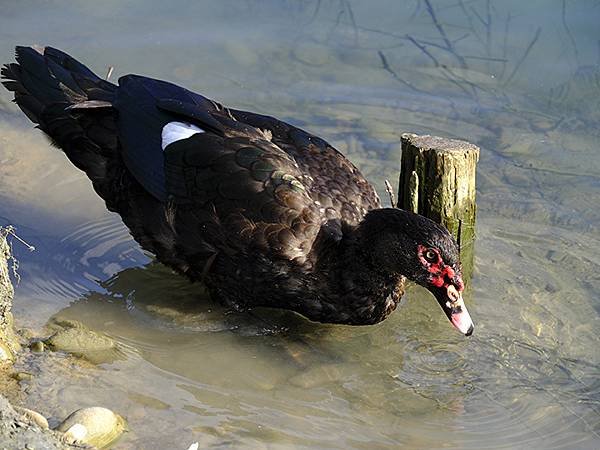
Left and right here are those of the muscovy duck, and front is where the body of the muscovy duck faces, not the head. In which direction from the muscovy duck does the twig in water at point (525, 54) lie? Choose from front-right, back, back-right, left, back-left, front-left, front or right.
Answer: left

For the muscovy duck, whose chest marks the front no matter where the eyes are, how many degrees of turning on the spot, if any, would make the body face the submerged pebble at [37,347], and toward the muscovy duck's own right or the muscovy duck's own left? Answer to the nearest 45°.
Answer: approximately 90° to the muscovy duck's own right

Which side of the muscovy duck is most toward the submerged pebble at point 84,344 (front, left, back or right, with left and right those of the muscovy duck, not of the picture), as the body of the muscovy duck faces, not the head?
right

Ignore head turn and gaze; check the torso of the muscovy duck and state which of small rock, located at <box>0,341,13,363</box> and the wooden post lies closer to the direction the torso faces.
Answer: the wooden post

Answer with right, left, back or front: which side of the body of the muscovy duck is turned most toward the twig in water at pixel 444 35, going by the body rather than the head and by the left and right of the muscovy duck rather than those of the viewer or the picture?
left

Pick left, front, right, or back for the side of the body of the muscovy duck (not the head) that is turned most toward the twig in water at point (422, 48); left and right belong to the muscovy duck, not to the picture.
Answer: left

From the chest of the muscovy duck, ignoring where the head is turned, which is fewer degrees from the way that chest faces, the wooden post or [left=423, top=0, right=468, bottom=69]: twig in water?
the wooden post

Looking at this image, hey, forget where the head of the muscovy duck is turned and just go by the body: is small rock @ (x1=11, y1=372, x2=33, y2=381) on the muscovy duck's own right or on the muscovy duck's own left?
on the muscovy duck's own right

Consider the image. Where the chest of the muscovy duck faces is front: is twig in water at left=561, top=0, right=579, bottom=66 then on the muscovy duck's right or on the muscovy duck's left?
on the muscovy duck's left

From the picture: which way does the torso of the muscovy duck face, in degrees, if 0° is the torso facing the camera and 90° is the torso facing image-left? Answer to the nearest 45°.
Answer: approximately 315°

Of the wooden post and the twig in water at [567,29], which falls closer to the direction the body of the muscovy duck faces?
the wooden post

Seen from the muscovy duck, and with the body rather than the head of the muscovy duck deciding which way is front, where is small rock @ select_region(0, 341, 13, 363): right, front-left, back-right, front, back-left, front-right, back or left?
right

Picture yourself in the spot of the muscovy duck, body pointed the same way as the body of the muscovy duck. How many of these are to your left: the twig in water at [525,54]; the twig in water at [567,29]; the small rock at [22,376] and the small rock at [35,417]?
2

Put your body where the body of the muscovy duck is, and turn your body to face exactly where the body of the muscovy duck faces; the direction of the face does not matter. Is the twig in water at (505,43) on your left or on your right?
on your left

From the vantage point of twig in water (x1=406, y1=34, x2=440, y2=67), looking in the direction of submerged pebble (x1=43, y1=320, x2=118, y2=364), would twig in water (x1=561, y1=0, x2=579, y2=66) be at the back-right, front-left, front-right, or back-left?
back-left
